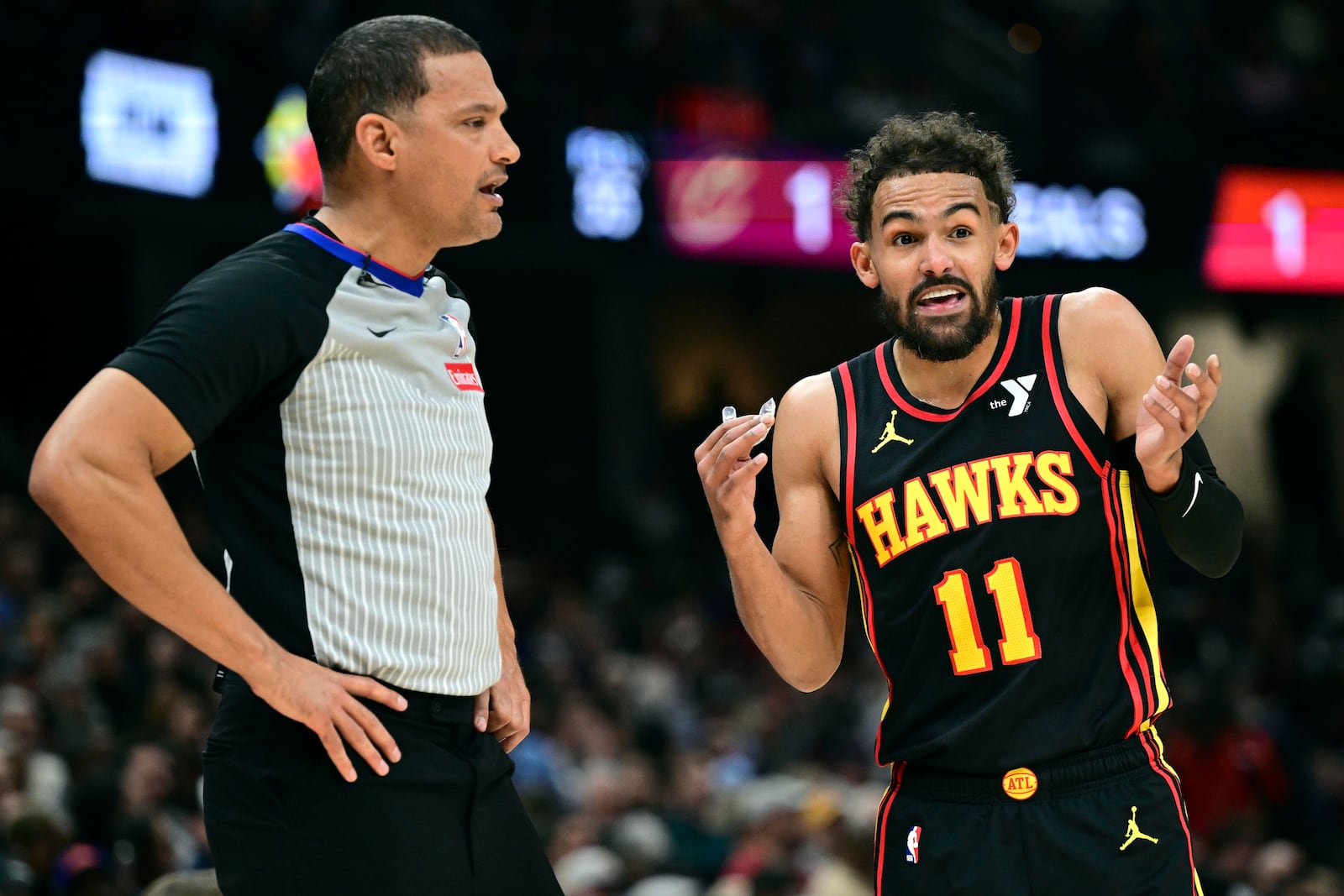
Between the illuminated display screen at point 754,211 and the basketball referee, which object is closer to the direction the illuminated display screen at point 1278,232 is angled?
the basketball referee

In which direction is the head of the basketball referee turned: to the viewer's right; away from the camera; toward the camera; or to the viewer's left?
to the viewer's right

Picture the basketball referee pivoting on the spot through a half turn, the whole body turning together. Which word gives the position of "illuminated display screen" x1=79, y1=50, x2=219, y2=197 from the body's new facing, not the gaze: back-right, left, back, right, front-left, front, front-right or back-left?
front-right

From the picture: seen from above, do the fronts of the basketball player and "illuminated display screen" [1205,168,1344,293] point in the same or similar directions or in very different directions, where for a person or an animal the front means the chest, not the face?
same or similar directions

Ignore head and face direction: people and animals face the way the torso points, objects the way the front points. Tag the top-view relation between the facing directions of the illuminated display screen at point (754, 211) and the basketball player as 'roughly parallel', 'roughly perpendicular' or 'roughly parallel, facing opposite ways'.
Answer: roughly parallel

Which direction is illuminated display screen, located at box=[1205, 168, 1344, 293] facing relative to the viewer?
toward the camera

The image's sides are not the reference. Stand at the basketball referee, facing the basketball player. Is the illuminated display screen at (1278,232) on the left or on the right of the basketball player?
left

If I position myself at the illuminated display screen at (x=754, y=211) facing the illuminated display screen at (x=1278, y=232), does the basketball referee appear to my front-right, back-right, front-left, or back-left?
back-right

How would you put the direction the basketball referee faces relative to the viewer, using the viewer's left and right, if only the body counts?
facing the viewer and to the right of the viewer

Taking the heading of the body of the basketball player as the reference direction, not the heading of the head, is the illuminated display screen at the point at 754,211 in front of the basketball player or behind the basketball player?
behind

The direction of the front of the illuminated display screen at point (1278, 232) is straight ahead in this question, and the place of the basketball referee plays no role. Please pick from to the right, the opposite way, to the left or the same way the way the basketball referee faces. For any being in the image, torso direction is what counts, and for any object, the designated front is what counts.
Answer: to the left

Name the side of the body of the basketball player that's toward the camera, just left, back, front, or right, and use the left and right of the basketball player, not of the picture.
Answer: front

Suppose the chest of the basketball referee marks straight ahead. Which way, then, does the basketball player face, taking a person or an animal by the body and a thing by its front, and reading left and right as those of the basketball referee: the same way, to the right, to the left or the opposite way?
to the right

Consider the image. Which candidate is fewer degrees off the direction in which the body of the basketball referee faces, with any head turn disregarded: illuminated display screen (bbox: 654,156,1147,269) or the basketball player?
the basketball player

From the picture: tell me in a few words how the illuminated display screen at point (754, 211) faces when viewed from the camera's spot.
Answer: facing the viewer
